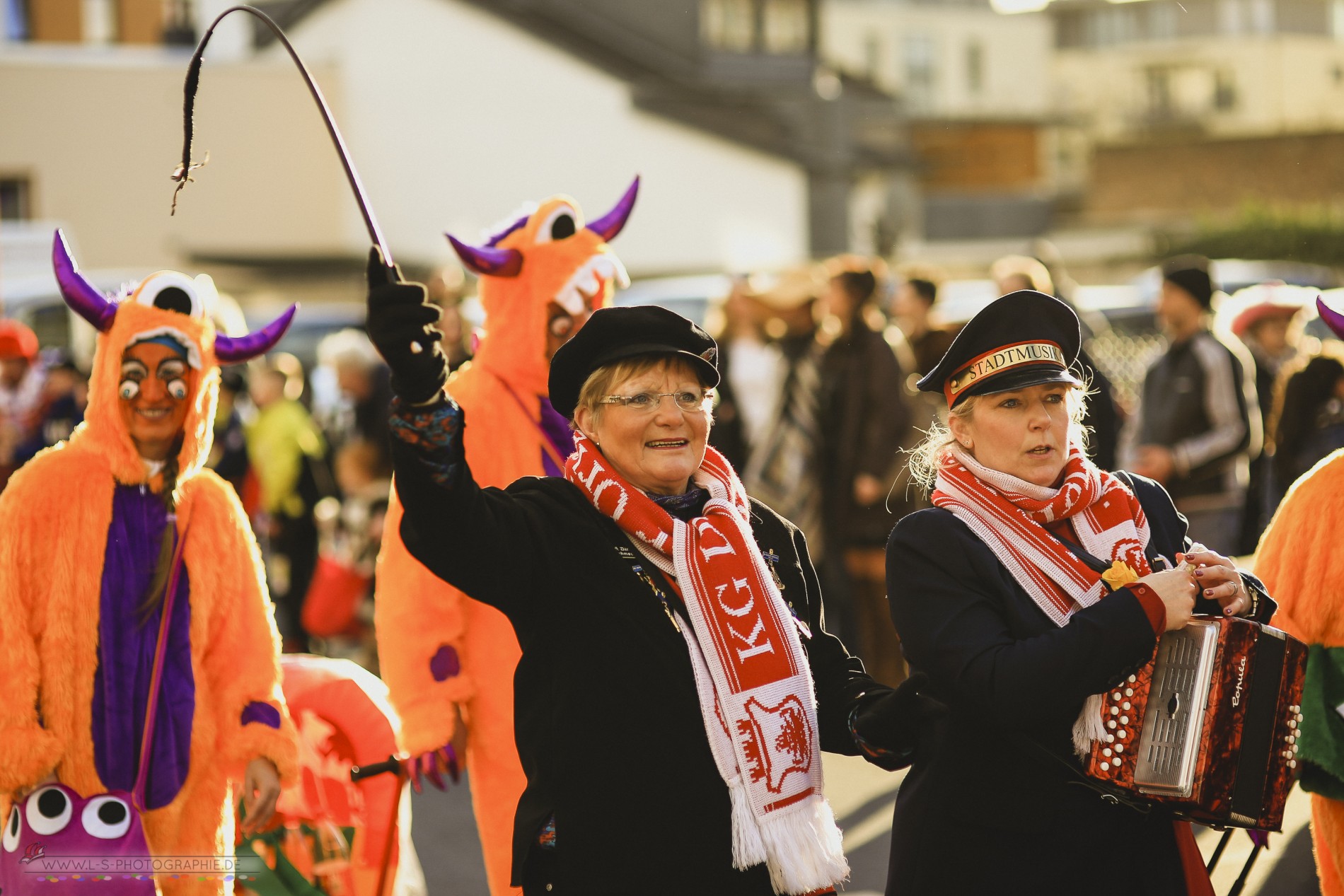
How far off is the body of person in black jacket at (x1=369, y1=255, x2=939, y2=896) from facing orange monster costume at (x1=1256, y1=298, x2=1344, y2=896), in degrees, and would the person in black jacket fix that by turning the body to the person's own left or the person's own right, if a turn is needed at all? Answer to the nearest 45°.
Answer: approximately 90° to the person's own left

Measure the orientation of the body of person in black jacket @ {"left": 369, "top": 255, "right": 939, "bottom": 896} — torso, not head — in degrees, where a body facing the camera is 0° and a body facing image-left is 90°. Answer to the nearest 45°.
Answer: approximately 315°

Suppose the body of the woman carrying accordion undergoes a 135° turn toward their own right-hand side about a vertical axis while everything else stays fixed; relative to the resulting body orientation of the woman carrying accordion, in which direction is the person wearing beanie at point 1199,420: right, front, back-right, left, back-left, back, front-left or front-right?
right

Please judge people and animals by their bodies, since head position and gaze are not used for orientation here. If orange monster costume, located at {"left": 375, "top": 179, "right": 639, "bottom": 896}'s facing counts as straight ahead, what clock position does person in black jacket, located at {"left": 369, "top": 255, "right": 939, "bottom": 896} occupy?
The person in black jacket is roughly at 1 o'clock from the orange monster costume.

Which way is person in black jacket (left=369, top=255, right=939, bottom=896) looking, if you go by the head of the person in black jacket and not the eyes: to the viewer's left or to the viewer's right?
to the viewer's right

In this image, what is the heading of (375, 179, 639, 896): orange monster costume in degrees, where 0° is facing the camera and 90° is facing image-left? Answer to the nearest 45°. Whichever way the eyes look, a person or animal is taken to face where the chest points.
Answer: approximately 315°

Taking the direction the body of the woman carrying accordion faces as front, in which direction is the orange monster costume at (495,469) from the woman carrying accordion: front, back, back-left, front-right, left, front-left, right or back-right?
back

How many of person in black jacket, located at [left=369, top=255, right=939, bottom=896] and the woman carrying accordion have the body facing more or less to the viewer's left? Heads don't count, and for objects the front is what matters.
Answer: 0

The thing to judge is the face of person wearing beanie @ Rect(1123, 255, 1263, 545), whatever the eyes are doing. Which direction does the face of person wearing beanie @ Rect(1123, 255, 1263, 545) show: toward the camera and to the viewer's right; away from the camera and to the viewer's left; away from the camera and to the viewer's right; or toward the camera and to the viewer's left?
toward the camera and to the viewer's left
